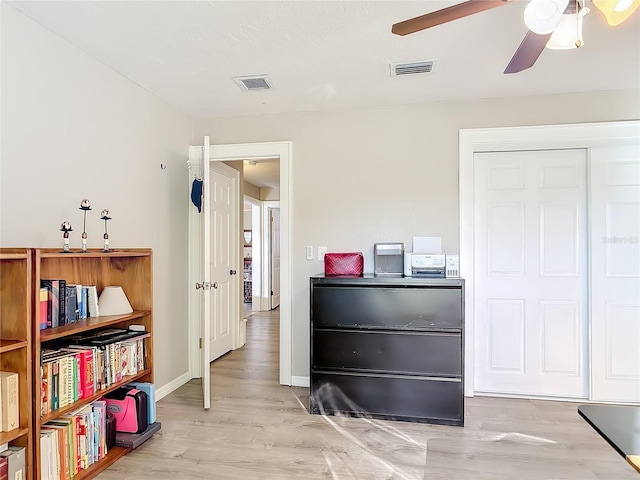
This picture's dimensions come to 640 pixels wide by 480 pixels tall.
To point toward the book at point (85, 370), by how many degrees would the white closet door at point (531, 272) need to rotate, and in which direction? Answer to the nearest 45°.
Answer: approximately 45° to its right

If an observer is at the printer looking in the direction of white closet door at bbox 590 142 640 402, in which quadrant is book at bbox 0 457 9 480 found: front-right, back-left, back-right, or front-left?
back-right

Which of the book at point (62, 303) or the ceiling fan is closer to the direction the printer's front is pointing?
the ceiling fan

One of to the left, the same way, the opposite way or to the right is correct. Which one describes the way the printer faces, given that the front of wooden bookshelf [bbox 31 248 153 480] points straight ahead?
to the right

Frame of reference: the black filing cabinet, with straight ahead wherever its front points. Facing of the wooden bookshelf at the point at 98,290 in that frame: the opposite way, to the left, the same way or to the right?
to the left

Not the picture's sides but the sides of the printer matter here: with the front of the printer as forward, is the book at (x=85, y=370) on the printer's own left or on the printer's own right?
on the printer's own right

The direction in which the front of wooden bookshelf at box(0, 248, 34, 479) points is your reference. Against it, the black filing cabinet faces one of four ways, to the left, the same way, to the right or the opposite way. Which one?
to the right
